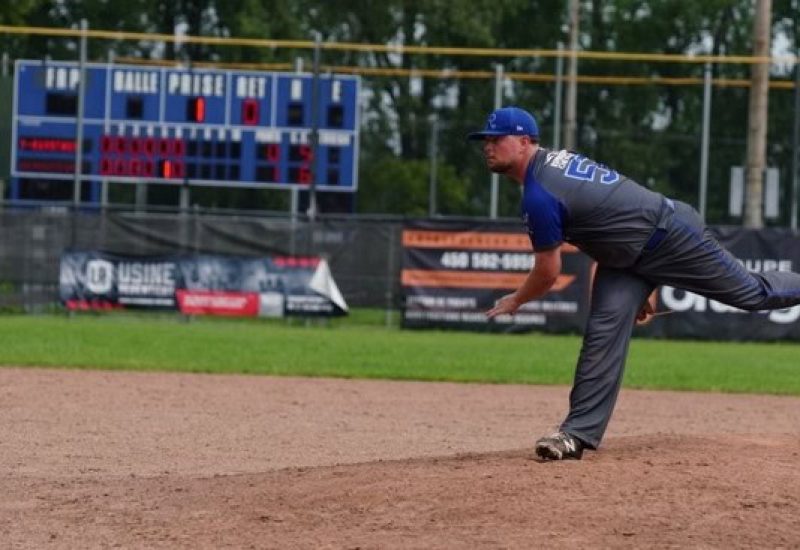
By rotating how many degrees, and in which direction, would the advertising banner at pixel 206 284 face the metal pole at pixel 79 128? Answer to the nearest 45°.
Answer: approximately 135° to its right

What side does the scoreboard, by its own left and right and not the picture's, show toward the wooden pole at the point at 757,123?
left

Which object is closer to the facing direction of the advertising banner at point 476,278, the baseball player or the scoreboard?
the baseball player

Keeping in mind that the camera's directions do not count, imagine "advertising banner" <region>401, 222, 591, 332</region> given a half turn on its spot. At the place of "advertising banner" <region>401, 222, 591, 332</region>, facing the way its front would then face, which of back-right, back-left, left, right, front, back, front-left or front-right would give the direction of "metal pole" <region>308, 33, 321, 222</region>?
front-left

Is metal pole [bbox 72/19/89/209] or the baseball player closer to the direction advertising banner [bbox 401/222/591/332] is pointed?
the baseball player

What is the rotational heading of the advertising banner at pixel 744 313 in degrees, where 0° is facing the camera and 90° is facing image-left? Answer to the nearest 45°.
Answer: approximately 0°

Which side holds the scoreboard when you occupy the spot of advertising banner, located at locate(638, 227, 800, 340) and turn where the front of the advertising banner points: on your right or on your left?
on your right

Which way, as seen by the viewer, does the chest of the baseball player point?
to the viewer's left
